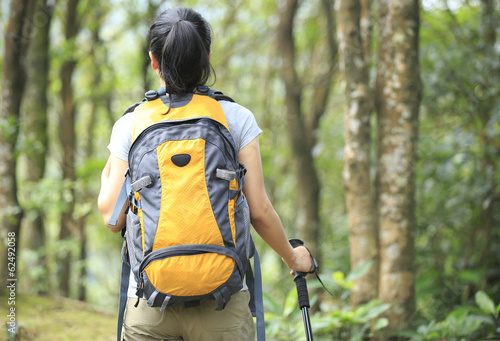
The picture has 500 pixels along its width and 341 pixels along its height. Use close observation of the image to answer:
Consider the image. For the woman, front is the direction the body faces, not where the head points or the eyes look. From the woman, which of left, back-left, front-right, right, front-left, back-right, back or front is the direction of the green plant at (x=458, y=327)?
front-right

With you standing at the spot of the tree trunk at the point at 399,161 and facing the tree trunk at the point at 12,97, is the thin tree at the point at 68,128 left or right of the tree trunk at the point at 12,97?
right

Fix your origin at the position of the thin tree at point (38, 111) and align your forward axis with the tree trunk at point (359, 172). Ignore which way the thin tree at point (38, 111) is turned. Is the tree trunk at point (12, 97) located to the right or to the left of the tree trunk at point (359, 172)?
right

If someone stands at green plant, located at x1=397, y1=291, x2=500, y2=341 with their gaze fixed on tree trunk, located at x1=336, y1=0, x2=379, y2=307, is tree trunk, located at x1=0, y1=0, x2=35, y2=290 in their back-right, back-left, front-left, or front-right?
front-left

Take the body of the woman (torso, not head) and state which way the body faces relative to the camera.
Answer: away from the camera

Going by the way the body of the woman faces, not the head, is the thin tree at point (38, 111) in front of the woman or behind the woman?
in front

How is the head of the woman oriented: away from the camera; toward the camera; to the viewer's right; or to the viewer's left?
away from the camera

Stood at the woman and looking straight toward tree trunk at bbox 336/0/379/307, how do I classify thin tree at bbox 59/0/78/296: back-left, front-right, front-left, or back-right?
front-left

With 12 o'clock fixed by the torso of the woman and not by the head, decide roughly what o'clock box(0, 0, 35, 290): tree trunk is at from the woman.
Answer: The tree trunk is roughly at 11 o'clock from the woman.
